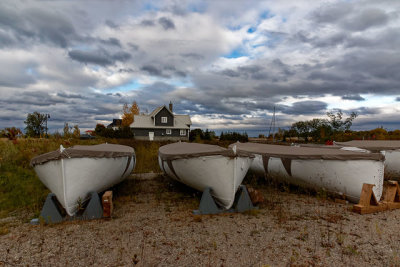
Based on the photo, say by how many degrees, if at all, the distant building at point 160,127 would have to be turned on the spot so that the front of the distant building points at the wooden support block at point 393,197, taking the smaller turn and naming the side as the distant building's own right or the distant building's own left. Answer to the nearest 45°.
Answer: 0° — it already faces it

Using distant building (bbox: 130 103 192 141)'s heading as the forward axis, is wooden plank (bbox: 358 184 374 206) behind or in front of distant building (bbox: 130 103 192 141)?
in front

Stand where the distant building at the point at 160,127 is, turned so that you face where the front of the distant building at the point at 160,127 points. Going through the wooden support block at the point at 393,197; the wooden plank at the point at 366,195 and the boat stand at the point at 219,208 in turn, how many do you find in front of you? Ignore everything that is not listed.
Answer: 3

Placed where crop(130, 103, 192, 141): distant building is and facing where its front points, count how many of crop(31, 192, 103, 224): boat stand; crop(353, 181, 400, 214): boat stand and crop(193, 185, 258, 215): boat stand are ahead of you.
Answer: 3

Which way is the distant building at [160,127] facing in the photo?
toward the camera

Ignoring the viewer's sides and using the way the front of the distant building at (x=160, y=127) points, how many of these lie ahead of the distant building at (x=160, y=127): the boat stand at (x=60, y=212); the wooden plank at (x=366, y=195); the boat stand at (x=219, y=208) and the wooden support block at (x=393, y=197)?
4

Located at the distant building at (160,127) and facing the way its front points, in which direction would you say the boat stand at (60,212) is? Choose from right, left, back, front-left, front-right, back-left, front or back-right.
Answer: front

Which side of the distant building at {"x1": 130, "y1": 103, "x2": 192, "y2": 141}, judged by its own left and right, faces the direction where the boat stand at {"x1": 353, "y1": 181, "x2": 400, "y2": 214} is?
front

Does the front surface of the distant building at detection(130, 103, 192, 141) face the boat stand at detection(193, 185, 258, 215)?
yes
